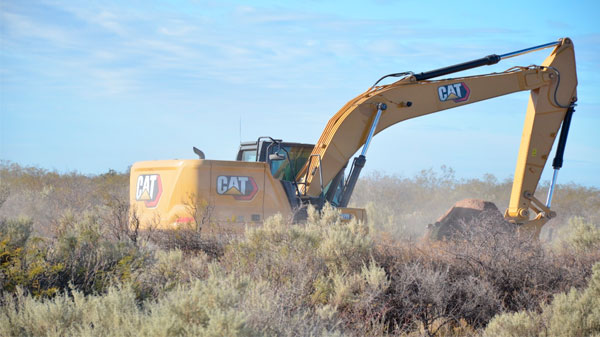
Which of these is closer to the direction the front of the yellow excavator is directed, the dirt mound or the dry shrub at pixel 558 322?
the dirt mound

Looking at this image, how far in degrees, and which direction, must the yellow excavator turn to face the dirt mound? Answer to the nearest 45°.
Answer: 0° — it already faces it

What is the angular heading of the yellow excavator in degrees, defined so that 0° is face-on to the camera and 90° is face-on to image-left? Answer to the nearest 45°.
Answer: approximately 225°

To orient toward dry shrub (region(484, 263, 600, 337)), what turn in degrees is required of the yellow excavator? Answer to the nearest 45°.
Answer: approximately 90° to its right
